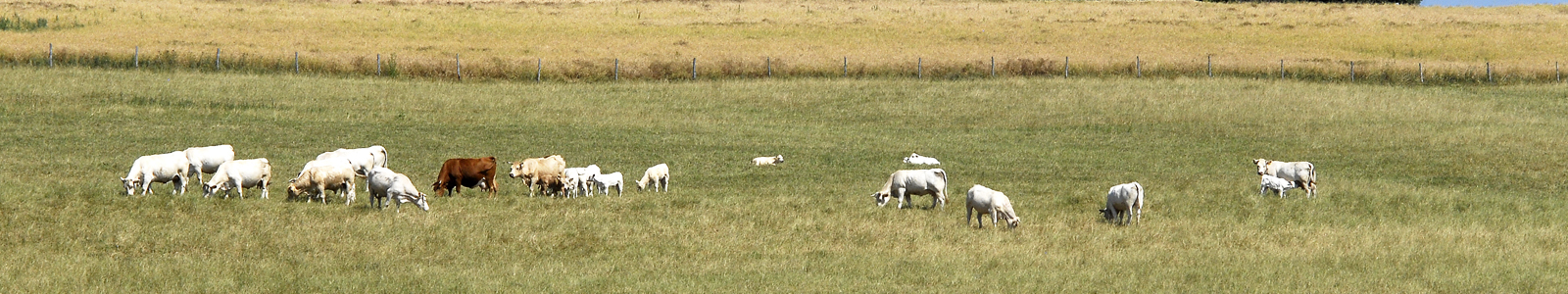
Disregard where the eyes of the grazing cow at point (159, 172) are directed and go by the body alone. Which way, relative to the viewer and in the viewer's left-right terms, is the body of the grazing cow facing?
facing to the left of the viewer

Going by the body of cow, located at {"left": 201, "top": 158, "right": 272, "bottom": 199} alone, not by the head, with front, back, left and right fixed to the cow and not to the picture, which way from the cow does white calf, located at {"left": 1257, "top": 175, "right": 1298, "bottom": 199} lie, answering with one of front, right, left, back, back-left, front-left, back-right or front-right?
back

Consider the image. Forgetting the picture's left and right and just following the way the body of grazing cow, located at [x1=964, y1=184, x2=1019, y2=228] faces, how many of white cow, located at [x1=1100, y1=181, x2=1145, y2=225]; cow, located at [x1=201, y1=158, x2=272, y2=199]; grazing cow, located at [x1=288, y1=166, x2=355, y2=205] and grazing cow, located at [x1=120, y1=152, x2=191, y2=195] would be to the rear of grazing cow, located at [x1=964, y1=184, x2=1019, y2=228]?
3

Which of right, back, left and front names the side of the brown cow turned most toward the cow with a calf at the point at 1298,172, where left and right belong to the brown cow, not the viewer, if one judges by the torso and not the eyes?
back

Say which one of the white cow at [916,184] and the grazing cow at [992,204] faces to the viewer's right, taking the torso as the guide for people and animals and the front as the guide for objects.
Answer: the grazing cow

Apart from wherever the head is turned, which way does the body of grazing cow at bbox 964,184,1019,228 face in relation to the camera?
to the viewer's right

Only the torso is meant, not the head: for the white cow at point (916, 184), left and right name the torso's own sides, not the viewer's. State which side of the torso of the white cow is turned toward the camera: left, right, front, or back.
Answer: left

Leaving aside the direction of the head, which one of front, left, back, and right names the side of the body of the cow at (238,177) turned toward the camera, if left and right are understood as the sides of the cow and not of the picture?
left

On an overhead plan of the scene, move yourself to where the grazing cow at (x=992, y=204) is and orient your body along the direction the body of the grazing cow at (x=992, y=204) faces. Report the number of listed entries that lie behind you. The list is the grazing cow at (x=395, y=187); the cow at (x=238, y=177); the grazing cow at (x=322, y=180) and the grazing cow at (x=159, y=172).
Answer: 4

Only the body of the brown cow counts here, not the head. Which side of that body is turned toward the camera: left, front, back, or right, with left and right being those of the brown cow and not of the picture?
left

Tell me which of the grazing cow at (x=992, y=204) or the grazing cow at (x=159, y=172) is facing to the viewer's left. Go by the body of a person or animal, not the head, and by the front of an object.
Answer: the grazing cow at (x=159, y=172)

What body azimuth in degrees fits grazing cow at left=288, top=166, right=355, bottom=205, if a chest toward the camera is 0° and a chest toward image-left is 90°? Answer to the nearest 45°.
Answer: approximately 90°

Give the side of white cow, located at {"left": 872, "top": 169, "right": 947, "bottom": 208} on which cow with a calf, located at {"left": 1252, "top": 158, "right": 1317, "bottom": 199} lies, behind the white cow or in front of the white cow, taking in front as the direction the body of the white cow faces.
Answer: behind
